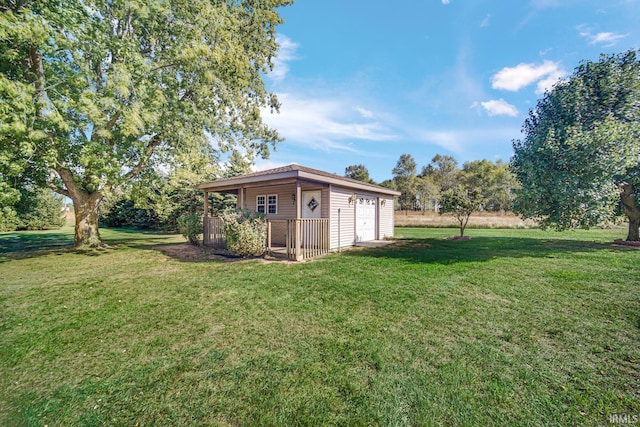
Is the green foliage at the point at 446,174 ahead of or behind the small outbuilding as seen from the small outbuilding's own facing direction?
behind

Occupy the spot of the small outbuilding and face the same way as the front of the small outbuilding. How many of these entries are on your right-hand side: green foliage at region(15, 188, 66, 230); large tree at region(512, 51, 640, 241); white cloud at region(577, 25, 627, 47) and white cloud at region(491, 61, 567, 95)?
1

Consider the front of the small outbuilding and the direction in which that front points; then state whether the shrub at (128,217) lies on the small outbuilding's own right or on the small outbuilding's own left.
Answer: on the small outbuilding's own right

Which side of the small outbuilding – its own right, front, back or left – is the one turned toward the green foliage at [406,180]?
back

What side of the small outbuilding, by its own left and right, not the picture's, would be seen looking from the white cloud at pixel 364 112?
back

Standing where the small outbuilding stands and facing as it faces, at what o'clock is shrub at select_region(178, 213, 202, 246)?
The shrub is roughly at 2 o'clock from the small outbuilding.

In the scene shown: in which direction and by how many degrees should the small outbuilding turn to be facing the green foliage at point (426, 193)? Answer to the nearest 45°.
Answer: approximately 180°

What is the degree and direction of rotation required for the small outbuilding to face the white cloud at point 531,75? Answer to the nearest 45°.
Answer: approximately 135° to its left

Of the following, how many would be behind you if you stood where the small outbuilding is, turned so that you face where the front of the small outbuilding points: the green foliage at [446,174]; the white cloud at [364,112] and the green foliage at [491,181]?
3

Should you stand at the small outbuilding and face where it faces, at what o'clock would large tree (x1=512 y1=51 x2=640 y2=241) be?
The large tree is roughly at 8 o'clock from the small outbuilding.

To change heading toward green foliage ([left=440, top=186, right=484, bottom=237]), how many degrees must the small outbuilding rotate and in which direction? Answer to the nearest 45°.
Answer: approximately 135° to its left

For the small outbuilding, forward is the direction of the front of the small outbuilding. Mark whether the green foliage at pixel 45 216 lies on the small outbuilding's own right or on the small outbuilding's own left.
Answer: on the small outbuilding's own right
